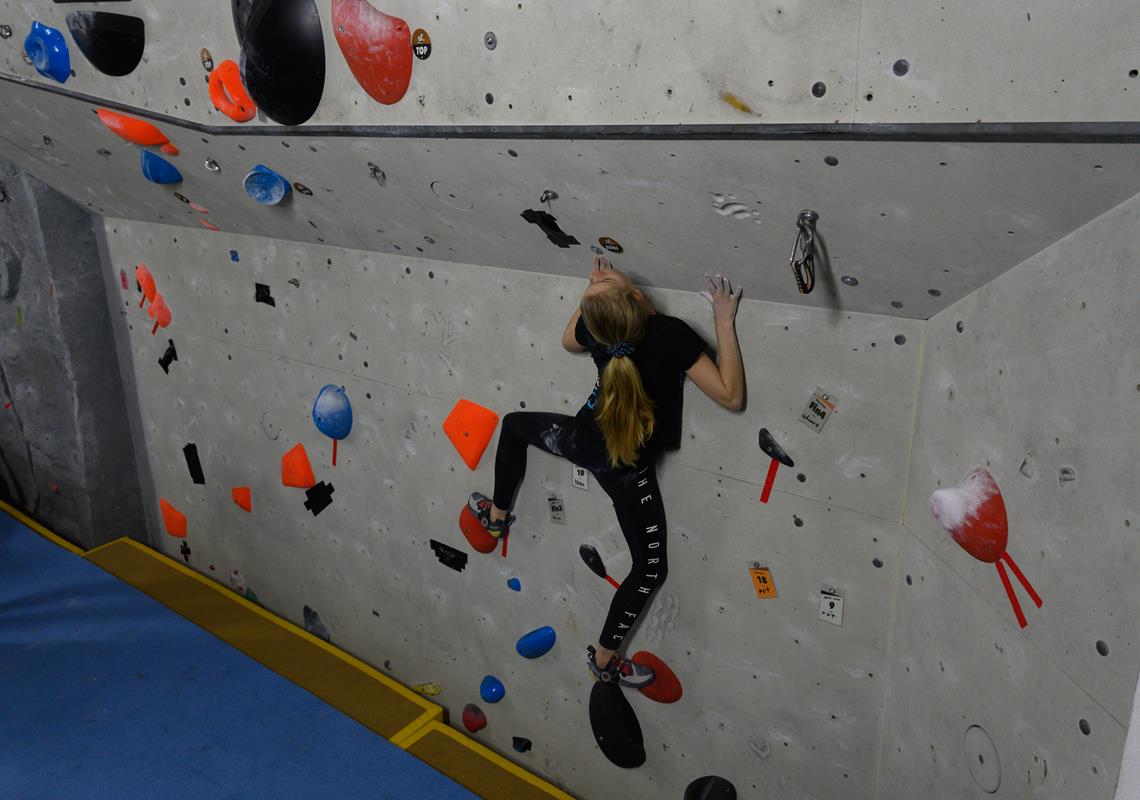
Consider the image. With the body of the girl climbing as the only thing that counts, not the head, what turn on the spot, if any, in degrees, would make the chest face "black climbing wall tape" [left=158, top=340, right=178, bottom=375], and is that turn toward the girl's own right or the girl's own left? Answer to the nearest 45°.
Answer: approximately 45° to the girl's own left

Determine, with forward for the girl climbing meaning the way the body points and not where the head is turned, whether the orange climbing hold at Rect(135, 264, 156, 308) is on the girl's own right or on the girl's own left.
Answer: on the girl's own left

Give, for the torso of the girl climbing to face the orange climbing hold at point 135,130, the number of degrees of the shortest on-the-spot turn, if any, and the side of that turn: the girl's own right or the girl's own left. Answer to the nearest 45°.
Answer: approximately 90° to the girl's own left

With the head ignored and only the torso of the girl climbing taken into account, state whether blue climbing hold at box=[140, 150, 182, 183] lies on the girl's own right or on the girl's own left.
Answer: on the girl's own left

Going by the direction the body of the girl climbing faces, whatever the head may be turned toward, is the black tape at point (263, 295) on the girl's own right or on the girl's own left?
on the girl's own left

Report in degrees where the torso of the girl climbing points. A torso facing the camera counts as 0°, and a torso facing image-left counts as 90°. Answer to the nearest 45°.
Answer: approximately 180°

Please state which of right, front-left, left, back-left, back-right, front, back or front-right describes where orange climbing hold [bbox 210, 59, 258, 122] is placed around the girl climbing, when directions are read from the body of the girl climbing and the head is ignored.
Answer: left

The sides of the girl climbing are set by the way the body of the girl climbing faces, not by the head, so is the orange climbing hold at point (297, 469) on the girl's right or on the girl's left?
on the girl's left

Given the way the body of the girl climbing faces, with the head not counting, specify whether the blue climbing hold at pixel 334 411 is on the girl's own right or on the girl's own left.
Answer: on the girl's own left
